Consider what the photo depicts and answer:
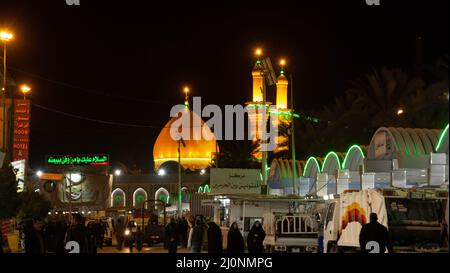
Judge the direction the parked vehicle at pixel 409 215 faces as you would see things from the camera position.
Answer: facing away from the viewer and to the left of the viewer

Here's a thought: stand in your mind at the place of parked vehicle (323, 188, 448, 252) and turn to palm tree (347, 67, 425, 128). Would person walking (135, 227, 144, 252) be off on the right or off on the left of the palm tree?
left

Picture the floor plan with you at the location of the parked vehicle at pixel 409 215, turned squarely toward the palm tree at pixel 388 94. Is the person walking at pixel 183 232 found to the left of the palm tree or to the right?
left

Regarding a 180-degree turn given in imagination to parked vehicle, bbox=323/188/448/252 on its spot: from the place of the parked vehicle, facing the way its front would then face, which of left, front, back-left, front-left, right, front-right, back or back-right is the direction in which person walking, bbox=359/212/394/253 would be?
front-right

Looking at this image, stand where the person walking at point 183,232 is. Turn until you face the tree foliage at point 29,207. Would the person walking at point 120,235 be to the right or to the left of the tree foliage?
left

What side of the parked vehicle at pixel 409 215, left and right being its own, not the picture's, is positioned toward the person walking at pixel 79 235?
left
